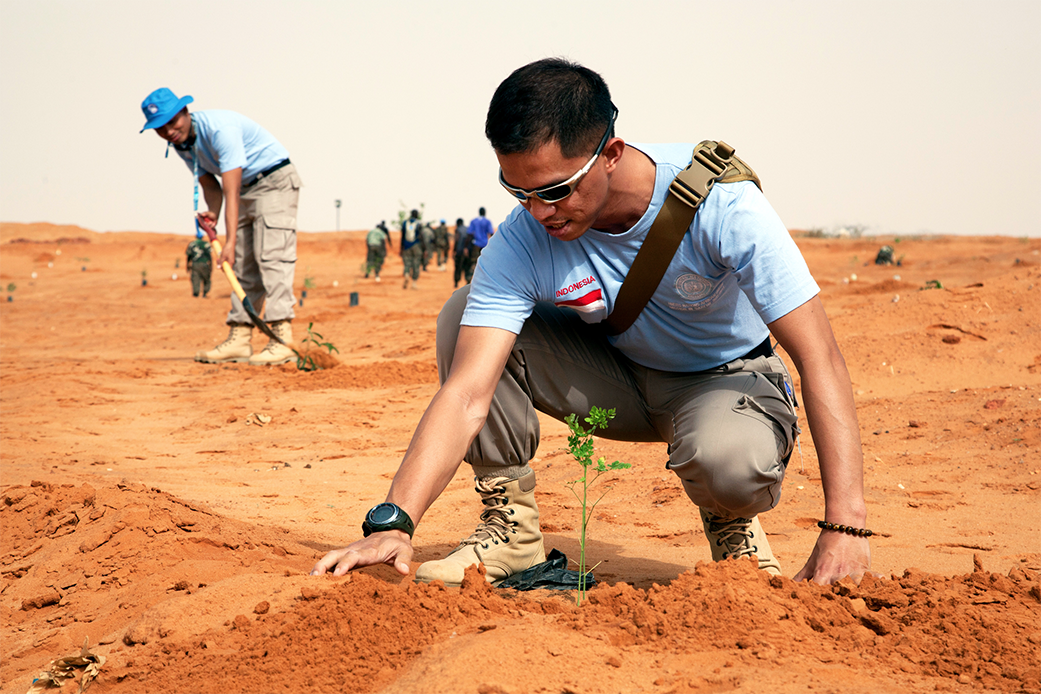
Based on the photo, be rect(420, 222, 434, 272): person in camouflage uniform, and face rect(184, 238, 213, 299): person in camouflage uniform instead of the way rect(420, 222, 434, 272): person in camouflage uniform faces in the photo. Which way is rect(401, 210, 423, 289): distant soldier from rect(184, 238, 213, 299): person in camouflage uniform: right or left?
left

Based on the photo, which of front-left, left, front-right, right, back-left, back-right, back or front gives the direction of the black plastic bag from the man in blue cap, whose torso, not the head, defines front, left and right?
left

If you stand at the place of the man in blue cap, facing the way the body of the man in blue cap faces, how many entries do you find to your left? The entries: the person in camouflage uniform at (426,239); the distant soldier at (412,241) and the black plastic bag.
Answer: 1

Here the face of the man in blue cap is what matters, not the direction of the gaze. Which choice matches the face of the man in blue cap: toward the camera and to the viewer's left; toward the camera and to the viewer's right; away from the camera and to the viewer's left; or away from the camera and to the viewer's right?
toward the camera and to the viewer's left

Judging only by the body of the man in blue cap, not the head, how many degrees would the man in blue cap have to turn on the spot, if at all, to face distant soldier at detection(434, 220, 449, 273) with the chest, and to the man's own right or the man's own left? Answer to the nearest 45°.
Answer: approximately 90° to the man's own right

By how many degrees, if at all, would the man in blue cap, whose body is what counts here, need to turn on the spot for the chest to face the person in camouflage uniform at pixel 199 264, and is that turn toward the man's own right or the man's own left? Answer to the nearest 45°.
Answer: approximately 90° to the man's own right

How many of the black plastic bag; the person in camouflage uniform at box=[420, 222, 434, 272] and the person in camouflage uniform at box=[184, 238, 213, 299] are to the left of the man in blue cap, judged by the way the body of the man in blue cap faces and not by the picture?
1
